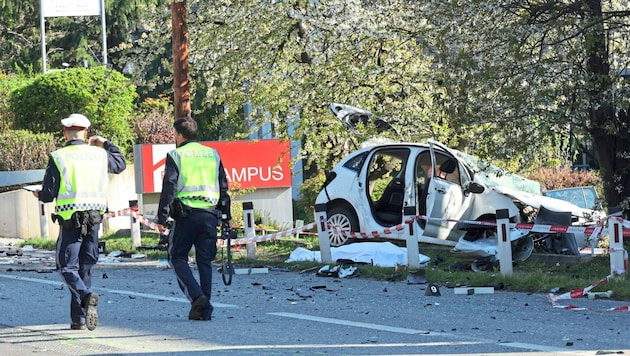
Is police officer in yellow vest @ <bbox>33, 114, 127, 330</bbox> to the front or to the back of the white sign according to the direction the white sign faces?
to the front

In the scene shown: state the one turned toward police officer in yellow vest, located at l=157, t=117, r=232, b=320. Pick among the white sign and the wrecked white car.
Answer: the white sign

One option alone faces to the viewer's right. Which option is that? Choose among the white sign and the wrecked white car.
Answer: the wrecked white car

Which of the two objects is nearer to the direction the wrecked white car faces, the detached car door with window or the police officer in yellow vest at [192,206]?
the detached car door with window

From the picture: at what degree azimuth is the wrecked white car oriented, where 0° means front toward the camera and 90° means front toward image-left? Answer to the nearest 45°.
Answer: approximately 270°

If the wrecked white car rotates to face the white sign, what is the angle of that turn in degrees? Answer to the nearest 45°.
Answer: approximately 135° to its left

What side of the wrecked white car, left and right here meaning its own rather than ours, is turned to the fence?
right

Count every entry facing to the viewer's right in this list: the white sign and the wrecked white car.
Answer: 1

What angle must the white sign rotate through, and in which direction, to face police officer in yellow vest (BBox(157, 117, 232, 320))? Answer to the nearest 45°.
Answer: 0° — it already faces them

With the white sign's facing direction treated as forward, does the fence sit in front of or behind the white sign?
in front

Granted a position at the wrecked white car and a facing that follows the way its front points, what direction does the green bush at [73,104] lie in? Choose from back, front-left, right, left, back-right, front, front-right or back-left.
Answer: back-left

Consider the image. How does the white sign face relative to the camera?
toward the camera
